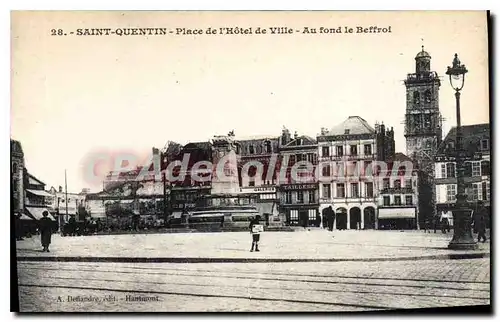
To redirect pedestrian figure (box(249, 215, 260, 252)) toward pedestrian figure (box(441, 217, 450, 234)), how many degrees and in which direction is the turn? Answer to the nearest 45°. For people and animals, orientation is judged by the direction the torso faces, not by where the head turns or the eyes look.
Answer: approximately 90° to its left

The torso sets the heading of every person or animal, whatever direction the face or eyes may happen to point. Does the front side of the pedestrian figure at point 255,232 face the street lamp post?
no

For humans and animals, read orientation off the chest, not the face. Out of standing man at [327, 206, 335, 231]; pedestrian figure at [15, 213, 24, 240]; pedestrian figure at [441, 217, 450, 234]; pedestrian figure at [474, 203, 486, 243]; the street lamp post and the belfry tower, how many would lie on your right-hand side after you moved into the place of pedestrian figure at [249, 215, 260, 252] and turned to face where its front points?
1

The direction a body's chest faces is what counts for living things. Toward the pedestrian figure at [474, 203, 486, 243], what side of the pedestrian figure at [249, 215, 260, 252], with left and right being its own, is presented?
left

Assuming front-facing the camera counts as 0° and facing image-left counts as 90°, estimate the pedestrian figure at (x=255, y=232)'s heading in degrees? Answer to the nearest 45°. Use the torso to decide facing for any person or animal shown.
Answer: approximately 0°

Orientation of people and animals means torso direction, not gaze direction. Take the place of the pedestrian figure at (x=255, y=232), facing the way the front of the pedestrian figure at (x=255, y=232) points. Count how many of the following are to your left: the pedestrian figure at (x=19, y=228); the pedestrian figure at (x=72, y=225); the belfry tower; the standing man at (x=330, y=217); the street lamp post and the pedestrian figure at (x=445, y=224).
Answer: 4

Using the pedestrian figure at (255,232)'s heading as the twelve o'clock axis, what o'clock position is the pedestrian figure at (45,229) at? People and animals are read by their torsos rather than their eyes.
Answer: the pedestrian figure at (45,229) is roughly at 3 o'clock from the pedestrian figure at (255,232).

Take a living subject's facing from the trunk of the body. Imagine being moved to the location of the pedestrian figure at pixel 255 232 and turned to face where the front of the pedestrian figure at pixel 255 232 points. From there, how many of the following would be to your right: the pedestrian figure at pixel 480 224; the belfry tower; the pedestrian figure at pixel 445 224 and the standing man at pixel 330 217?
0
